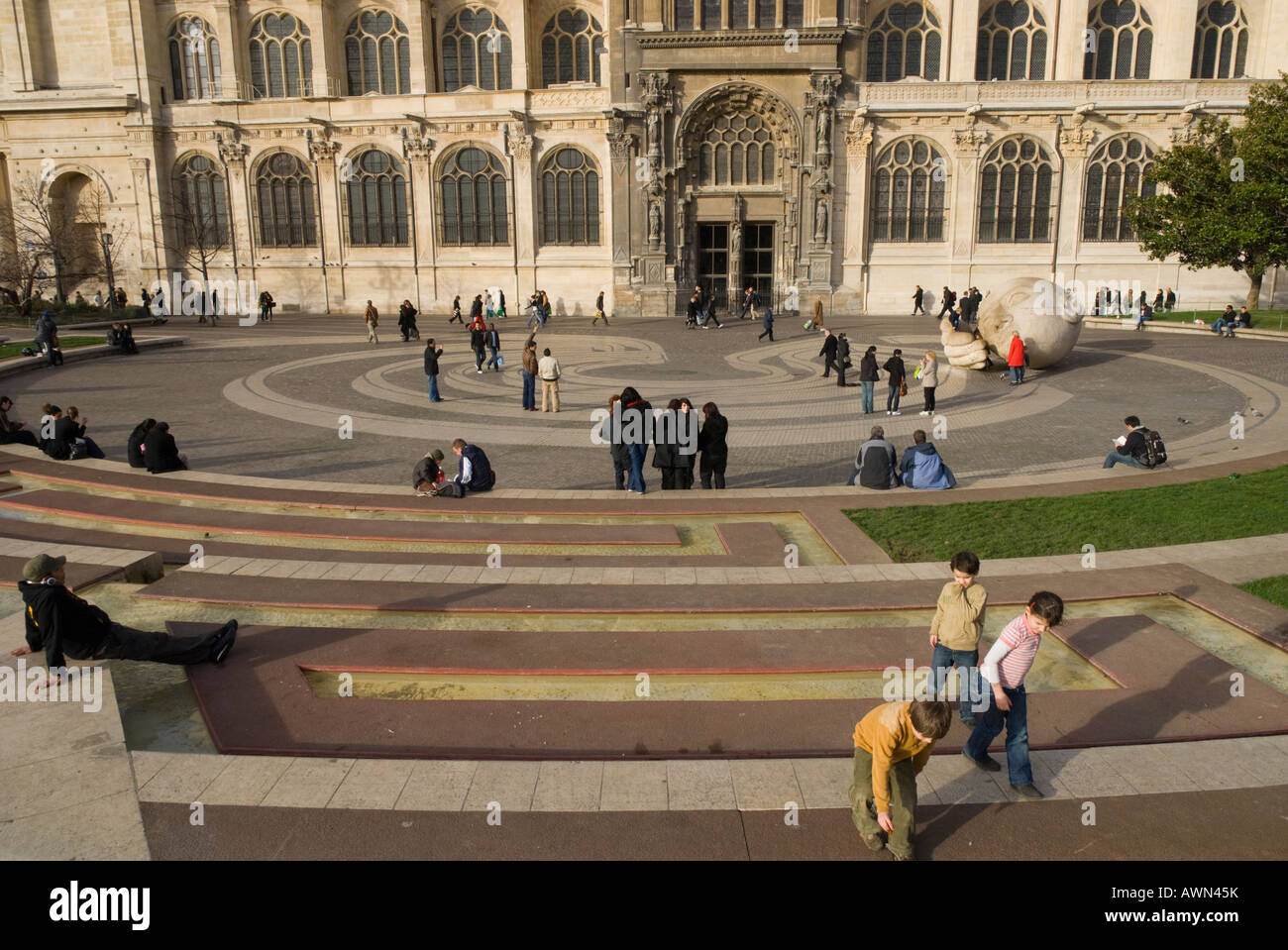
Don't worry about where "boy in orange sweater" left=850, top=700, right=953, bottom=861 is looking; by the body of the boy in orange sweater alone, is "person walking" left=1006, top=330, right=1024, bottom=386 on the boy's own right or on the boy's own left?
on the boy's own left

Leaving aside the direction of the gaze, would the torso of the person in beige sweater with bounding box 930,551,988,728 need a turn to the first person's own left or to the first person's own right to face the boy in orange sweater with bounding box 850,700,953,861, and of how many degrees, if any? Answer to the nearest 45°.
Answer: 0° — they already face them

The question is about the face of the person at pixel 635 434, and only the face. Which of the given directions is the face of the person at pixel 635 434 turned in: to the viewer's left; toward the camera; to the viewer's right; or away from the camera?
away from the camera

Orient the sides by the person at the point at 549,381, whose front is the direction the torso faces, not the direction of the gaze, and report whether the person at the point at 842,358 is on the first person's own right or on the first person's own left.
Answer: on the first person's own right

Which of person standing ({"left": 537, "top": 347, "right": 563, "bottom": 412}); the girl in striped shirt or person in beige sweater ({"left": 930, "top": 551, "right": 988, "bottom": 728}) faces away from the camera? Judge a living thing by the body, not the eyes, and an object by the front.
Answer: the person standing
